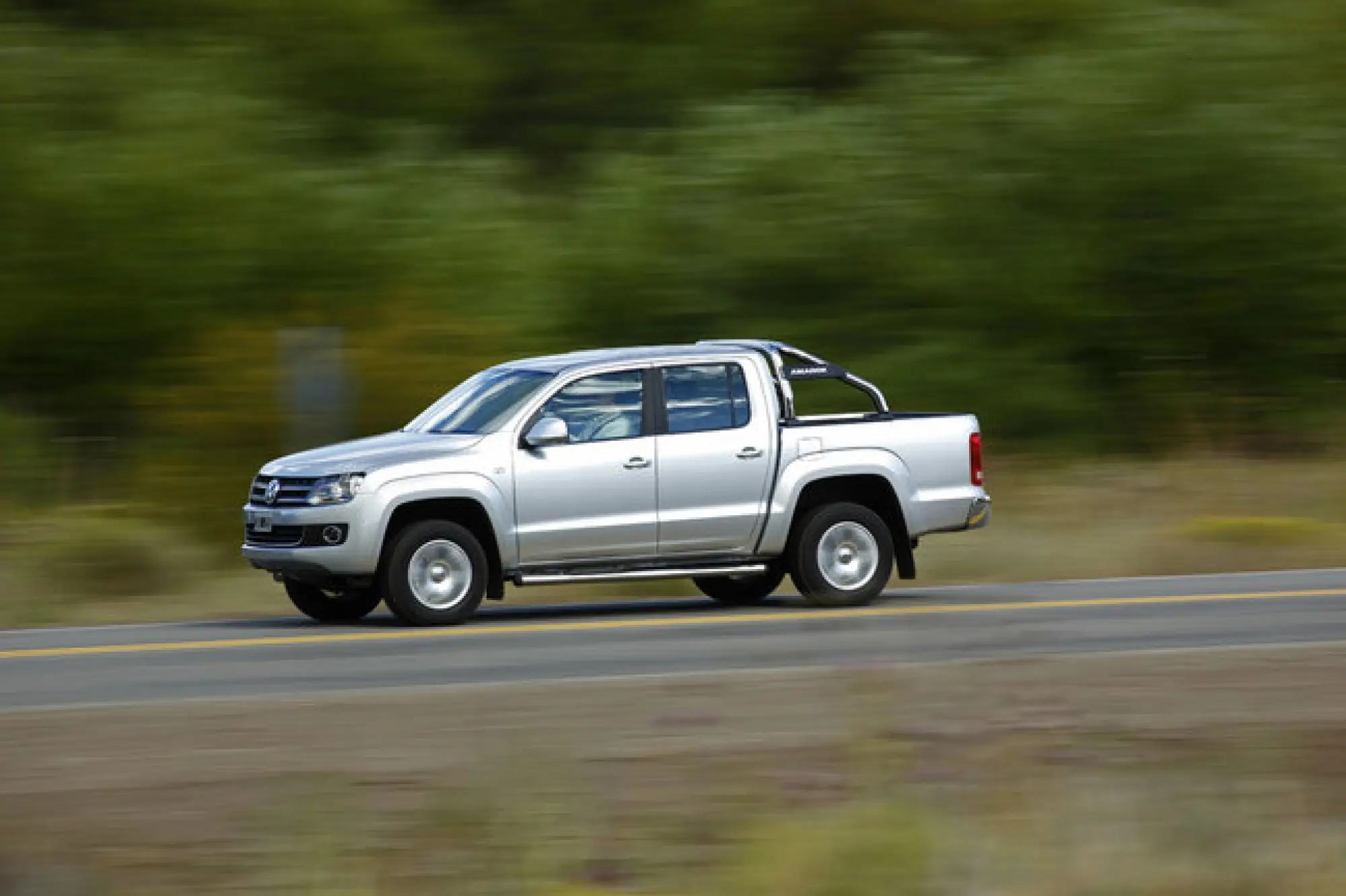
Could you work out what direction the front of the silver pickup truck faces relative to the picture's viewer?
facing the viewer and to the left of the viewer
